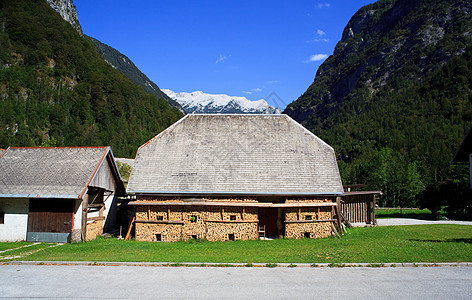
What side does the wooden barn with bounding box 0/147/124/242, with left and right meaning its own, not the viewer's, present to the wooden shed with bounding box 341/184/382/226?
left

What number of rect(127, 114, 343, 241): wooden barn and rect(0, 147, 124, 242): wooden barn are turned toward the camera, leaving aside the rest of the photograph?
2

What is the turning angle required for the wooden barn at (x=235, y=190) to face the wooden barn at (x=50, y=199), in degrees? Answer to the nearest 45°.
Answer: approximately 90° to its right

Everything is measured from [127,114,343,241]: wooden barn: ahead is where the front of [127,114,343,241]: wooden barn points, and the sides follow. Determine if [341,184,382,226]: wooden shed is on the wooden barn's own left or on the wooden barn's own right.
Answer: on the wooden barn's own left

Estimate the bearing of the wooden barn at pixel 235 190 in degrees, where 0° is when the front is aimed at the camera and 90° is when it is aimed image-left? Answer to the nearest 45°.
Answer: approximately 0°

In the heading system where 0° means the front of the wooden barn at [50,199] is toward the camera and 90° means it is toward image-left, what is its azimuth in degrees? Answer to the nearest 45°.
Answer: approximately 0°

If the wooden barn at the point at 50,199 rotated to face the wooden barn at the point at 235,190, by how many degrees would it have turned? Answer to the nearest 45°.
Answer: approximately 45° to its left
